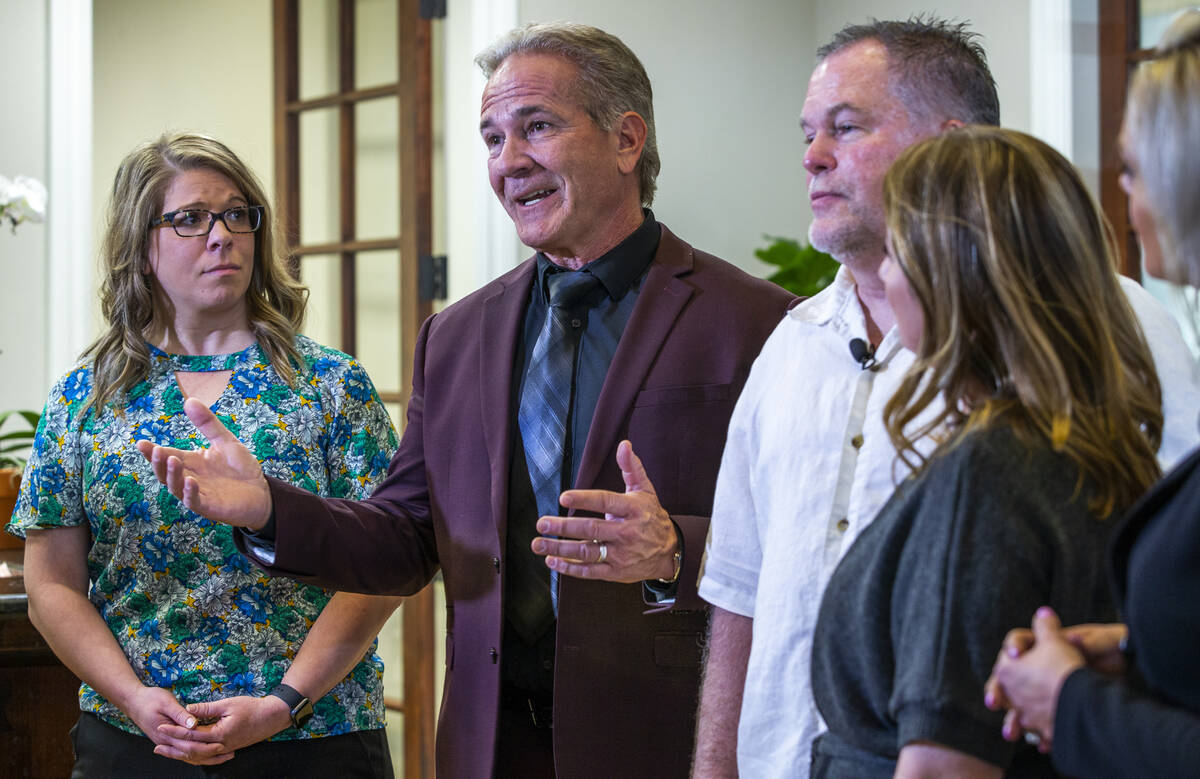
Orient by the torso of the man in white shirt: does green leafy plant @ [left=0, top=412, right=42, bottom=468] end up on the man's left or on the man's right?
on the man's right

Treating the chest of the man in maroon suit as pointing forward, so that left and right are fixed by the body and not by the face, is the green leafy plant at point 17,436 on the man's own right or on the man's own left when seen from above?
on the man's own right

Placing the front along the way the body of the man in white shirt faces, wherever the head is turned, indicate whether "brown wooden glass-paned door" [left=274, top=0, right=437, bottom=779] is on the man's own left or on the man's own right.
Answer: on the man's own right

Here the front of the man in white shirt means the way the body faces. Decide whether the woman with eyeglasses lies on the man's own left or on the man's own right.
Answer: on the man's own right

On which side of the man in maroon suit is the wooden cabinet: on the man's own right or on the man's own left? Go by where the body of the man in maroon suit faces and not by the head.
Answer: on the man's own right
